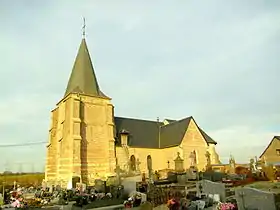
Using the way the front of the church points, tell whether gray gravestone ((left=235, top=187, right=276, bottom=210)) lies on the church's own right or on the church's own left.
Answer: on the church's own left

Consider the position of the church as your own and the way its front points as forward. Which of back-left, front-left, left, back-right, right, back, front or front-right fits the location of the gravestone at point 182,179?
left

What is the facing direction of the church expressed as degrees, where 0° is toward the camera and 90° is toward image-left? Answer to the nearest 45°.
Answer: approximately 45°

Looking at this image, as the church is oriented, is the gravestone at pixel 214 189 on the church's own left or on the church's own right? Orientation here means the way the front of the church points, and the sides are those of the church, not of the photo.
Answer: on the church's own left
